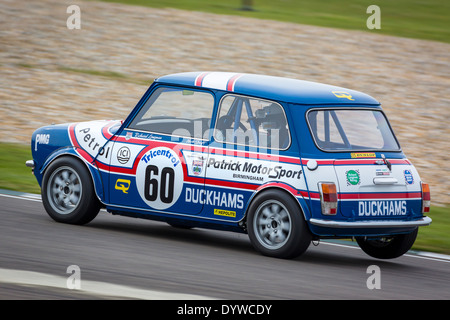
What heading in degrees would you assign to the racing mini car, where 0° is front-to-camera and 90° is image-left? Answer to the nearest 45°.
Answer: approximately 135°
